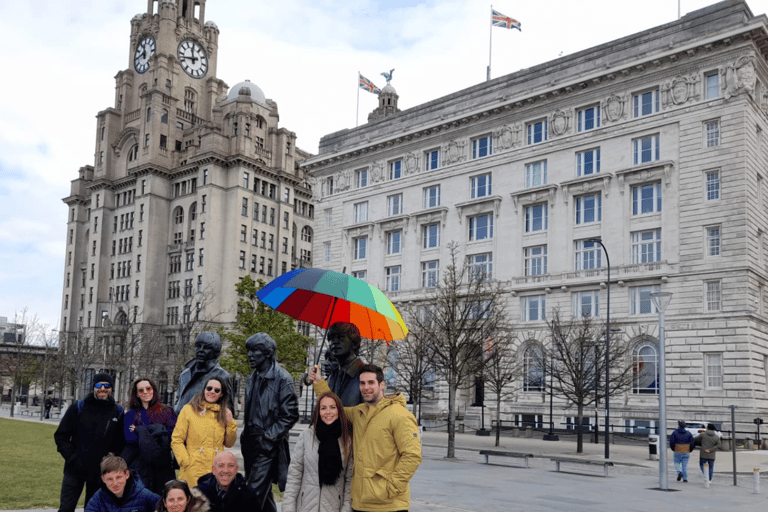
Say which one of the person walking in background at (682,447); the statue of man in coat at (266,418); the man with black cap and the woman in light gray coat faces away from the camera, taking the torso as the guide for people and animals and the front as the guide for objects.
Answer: the person walking in background

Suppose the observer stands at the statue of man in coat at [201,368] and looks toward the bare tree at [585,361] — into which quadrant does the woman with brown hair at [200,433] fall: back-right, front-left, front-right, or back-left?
back-right

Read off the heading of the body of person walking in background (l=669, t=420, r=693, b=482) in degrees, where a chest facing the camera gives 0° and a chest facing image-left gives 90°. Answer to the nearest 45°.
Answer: approximately 180°

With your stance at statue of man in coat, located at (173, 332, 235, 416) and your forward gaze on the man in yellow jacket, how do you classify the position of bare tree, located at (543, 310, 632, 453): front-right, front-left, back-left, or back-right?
back-left

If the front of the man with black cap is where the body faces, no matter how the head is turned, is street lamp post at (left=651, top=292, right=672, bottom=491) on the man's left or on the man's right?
on the man's left
